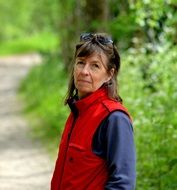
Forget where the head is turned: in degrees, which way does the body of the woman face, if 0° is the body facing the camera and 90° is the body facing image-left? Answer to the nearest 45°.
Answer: approximately 45°
